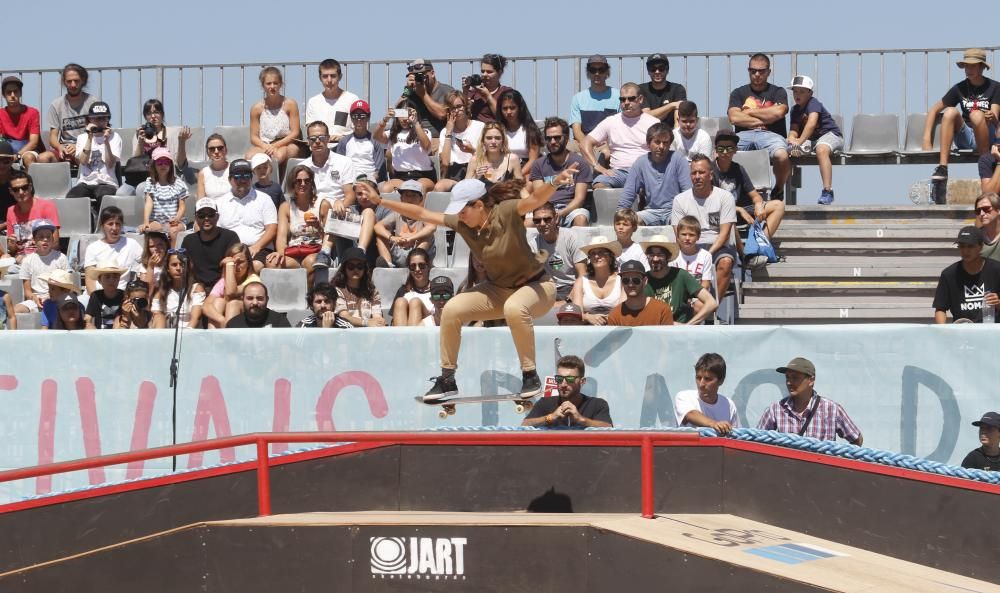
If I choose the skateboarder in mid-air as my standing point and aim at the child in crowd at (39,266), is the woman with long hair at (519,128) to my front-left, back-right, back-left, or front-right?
front-right

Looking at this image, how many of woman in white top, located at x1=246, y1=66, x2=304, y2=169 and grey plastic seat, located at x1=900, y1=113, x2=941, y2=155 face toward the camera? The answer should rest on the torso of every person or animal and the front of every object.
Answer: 2

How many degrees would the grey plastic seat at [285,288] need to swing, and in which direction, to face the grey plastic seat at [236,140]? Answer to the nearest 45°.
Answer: approximately 180°

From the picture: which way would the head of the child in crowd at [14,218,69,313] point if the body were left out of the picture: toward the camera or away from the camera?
toward the camera

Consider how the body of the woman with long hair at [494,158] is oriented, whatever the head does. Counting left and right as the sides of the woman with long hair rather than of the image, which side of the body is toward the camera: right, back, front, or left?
front

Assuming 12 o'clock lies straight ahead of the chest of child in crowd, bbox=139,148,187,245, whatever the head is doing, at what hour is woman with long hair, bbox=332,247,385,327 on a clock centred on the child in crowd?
The woman with long hair is roughly at 11 o'clock from the child in crowd.

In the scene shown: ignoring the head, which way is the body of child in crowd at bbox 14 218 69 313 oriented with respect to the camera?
toward the camera

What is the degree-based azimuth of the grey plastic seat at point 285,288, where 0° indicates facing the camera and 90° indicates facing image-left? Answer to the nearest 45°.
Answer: approximately 0°

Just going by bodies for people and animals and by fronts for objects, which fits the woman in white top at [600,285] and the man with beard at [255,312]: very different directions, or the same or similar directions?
same or similar directions

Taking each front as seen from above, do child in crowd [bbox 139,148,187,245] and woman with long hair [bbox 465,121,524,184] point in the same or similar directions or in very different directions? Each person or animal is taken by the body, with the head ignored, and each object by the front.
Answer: same or similar directions

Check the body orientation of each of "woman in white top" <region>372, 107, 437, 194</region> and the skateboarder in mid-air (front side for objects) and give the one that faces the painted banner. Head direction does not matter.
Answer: the woman in white top

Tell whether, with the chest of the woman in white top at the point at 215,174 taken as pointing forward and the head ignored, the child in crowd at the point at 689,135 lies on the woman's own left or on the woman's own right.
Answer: on the woman's own left

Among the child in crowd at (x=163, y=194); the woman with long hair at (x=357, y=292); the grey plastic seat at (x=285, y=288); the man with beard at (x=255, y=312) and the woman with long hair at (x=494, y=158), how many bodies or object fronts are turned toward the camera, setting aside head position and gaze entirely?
5
